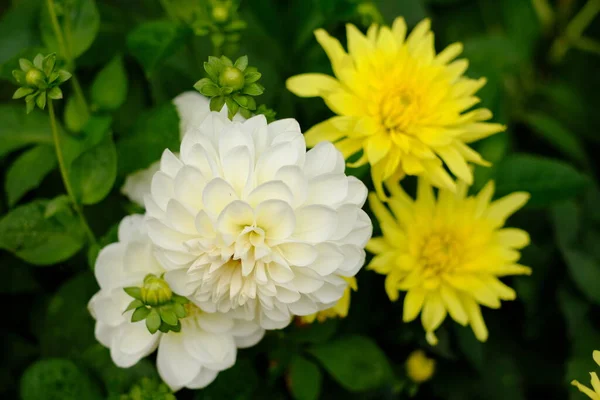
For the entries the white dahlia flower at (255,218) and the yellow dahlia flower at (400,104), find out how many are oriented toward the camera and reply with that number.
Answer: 2

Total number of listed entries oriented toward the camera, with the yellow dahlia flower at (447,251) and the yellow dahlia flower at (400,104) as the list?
2

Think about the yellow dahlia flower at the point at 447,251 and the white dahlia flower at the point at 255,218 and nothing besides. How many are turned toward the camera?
2

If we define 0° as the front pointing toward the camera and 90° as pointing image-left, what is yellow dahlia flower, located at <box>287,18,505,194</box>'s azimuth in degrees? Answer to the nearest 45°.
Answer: approximately 0°
